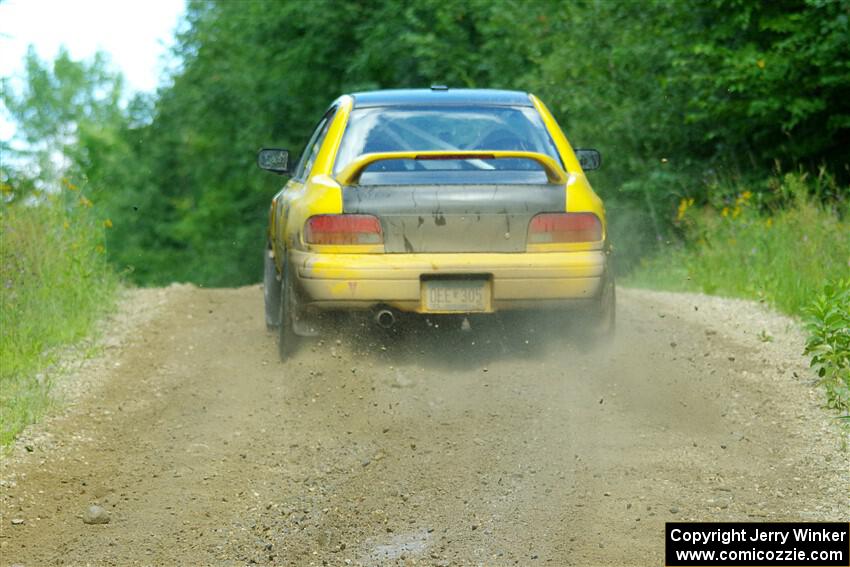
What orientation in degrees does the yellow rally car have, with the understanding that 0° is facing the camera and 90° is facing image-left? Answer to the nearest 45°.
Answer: approximately 180°

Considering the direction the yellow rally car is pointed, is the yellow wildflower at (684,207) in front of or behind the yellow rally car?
in front
